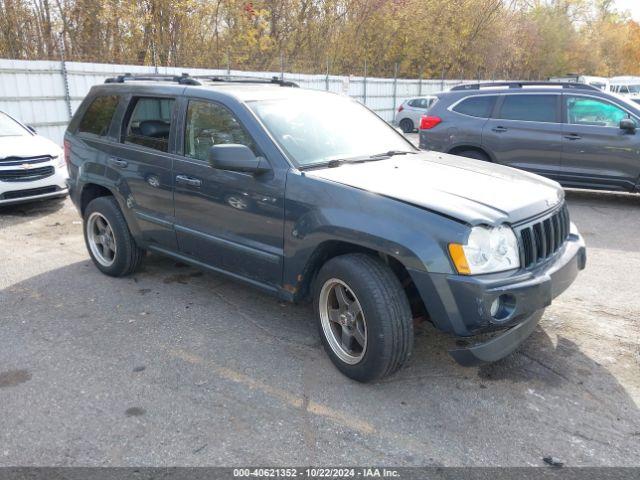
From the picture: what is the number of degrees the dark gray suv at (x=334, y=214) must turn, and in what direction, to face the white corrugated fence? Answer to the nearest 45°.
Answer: approximately 180°

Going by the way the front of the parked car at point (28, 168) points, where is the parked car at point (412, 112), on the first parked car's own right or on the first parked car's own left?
on the first parked car's own left

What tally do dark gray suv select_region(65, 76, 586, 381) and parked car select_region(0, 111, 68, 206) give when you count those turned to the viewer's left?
0

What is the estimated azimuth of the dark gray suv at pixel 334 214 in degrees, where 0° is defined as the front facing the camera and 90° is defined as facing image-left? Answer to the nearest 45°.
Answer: approximately 315°

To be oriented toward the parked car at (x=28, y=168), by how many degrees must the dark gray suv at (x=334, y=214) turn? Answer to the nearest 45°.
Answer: approximately 180°

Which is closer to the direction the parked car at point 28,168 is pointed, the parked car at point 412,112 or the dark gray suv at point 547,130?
the dark gray suv

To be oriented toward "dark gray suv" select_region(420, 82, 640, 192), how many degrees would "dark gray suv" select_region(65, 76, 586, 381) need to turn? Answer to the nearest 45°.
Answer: approximately 90° to its left

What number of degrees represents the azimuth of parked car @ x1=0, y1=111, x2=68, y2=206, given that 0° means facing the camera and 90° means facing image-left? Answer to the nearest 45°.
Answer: approximately 315°

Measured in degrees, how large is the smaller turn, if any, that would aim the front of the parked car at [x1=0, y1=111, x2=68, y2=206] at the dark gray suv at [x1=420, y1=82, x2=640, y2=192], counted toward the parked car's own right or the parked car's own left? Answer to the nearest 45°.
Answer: approximately 45° to the parked car's own left
